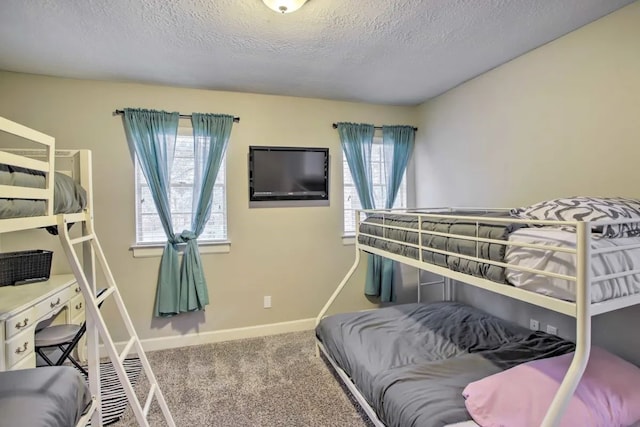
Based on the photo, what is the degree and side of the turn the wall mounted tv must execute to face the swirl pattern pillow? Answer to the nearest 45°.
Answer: approximately 45° to its left

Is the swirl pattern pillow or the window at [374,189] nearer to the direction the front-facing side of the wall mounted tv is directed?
the swirl pattern pillow

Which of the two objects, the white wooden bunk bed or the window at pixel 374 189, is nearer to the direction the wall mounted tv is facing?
the white wooden bunk bed

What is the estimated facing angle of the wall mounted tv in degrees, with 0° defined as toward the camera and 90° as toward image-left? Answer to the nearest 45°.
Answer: approximately 0°

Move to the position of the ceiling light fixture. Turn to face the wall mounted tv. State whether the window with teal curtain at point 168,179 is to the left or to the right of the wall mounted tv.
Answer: left

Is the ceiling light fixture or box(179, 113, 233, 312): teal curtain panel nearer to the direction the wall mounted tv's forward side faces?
the ceiling light fixture

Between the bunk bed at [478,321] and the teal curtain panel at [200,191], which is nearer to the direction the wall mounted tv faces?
the bunk bed

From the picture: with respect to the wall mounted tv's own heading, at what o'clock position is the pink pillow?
The pink pillow is roughly at 11 o'clock from the wall mounted tv.

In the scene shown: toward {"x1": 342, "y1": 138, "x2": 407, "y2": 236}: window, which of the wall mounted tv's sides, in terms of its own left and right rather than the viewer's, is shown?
left

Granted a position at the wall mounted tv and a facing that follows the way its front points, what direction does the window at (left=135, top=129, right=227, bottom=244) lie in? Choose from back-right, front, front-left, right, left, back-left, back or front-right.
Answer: right

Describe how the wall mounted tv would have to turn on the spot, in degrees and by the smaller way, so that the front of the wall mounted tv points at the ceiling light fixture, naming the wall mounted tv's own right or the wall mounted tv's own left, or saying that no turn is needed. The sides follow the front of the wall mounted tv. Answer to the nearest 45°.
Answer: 0° — it already faces it

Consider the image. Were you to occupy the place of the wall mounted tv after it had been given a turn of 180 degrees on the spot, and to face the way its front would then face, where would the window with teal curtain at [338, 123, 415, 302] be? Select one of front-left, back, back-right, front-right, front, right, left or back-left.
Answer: right

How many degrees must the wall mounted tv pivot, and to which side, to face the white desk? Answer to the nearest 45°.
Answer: approximately 45° to its right

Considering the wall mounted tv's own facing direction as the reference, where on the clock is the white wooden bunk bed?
The white wooden bunk bed is roughly at 1 o'clock from the wall mounted tv.
